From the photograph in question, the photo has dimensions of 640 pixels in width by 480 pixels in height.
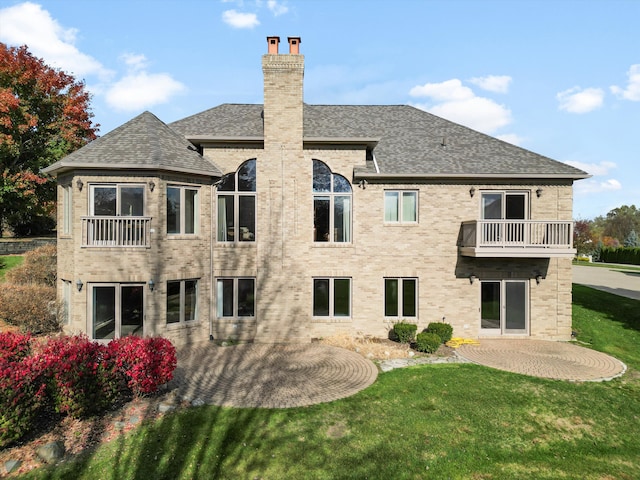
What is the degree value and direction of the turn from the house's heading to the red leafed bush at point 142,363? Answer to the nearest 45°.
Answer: approximately 135° to its left

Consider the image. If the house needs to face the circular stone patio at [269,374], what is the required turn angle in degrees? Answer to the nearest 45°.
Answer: approximately 135° to its left

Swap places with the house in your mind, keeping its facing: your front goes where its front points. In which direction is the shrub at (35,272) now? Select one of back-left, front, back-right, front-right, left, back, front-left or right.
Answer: left

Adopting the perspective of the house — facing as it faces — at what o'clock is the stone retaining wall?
The stone retaining wall is roughly at 10 o'clock from the house.

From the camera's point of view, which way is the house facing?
away from the camera

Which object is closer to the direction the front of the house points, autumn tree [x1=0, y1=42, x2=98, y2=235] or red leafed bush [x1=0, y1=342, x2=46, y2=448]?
the autumn tree

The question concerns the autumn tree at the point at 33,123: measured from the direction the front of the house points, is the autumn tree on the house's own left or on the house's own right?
on the house's own left
